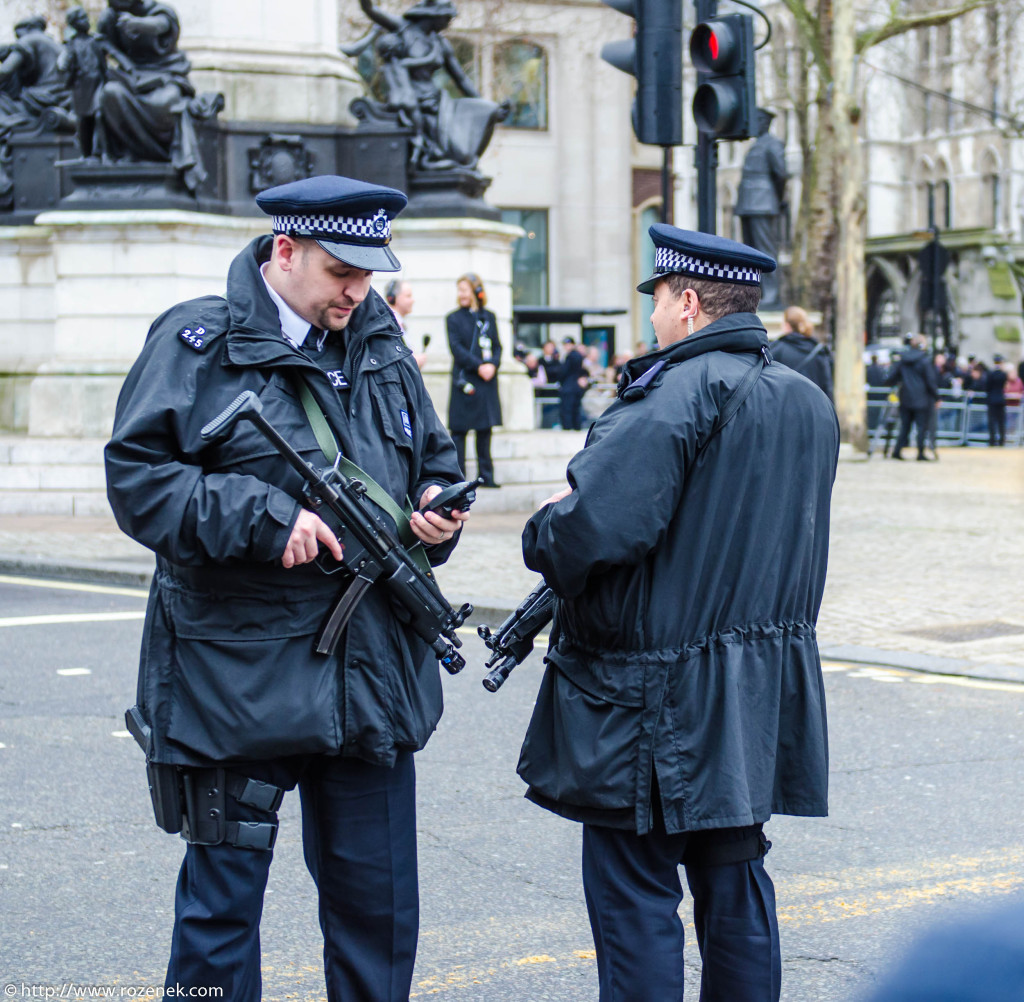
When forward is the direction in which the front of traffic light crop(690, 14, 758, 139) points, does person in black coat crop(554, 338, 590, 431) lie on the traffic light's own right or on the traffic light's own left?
on the traffic light's own right

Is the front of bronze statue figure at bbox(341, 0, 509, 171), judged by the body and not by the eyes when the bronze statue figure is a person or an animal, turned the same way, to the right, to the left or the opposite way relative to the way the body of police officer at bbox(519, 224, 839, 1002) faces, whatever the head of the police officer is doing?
the opposite way

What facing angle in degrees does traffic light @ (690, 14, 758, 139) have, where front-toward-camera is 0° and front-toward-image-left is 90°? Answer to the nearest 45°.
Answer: approximately 45°

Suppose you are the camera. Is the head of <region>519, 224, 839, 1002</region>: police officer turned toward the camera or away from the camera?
away from the camera

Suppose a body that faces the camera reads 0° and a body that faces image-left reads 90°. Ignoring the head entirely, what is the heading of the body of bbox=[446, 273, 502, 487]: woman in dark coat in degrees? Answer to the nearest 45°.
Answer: approximately 315°

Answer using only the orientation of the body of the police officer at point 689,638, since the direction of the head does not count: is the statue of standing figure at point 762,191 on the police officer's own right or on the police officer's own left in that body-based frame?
on the police officer's own right

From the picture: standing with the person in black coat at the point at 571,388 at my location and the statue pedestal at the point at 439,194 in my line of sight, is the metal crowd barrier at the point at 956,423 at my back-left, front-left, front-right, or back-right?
back-left
